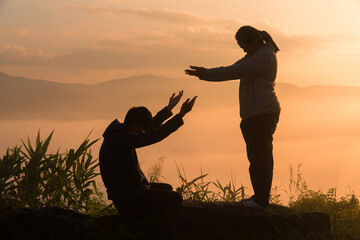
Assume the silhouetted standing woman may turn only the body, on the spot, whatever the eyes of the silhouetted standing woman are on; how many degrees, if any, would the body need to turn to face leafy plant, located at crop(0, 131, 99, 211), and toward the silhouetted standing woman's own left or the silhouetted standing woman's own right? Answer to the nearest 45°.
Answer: approximately 45° to the silhouetted standing woman's own right

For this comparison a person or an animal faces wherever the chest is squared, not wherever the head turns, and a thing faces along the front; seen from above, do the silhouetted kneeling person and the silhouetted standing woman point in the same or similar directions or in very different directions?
very different directions

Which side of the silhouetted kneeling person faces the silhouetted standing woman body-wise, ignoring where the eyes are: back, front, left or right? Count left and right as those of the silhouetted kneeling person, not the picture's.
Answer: front

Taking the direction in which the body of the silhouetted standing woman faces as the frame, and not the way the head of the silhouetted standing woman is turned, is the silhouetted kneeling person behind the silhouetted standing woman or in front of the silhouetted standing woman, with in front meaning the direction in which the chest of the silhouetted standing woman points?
in front

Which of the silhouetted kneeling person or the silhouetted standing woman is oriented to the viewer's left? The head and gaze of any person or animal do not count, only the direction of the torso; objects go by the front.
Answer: the silhouetted standing woman

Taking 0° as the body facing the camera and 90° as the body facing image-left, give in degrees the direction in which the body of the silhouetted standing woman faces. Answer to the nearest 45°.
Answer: approximately 90°

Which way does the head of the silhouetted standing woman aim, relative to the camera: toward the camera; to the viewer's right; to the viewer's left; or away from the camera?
to the viewer's left

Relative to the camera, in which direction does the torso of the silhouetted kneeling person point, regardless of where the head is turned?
to the viewer's right

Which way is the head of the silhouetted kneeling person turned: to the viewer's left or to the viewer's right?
to the viewer's right

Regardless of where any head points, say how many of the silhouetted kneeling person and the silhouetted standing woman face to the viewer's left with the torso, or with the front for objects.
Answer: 1
